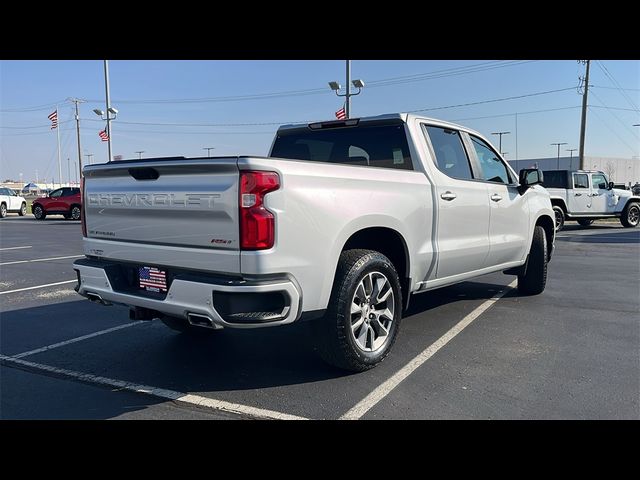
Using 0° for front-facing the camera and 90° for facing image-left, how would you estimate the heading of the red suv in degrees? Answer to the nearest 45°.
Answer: approximately 90°

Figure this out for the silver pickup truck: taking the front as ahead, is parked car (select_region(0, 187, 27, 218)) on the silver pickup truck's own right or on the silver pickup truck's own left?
on the silver pickup truck's own left

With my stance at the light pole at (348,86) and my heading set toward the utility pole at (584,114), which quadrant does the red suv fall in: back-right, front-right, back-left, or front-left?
back-left

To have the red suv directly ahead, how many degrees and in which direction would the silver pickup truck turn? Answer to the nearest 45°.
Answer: approximately 90° to its left

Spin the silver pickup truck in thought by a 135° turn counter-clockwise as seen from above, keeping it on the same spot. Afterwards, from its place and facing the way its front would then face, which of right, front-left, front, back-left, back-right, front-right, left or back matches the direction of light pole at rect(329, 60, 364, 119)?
right

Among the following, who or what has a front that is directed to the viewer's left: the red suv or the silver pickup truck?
the red suv

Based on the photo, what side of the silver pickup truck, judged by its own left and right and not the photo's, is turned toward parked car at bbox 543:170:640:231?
front

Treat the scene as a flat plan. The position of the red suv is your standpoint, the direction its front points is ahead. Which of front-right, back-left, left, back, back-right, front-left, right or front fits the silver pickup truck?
left

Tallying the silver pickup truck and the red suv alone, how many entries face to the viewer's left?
1

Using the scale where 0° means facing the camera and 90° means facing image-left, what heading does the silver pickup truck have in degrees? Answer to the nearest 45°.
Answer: approximately 225°

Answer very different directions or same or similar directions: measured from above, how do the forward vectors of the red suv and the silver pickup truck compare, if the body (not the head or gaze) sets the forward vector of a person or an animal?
very different directions

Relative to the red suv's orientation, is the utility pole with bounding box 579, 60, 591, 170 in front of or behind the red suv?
behind

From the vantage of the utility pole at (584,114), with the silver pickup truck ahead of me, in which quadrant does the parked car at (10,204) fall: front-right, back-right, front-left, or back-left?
front-right

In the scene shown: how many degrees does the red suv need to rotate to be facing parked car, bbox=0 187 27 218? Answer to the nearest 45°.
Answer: approximately 45° to its right

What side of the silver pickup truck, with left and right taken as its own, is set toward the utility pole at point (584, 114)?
front
